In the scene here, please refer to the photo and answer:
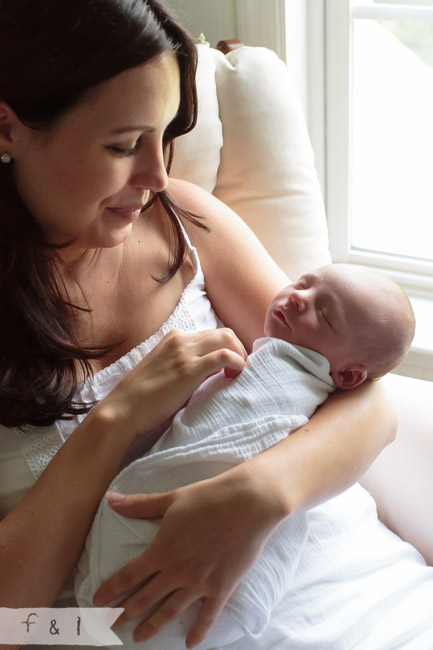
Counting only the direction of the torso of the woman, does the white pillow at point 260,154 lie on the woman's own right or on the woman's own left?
on the woman's own left

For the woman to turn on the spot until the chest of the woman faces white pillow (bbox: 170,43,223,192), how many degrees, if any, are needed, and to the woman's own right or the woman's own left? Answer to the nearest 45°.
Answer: approximately 135° to the woman's own left

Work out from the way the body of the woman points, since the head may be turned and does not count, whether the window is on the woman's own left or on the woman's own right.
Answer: on the woman's own left
